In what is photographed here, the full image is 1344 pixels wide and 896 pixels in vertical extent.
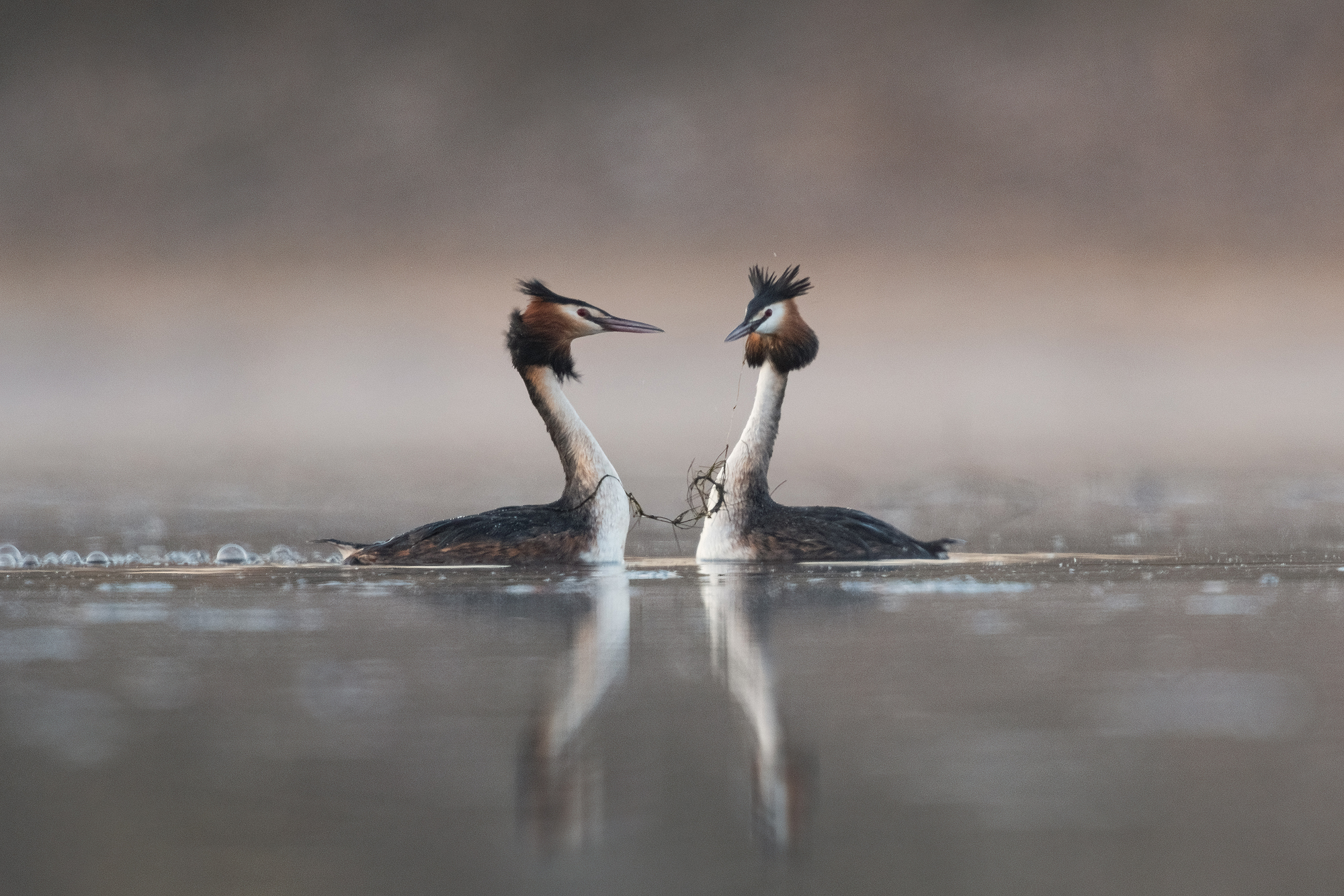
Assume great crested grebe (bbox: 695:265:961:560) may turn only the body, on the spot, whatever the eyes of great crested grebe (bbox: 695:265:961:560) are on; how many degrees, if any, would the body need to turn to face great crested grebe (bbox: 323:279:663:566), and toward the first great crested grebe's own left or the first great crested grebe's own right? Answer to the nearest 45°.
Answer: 0° — it already faces it

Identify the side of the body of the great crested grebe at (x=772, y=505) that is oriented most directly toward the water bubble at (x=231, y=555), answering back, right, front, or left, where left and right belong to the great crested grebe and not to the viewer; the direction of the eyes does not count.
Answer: front

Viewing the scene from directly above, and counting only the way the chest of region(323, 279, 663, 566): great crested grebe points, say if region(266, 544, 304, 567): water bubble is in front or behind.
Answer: behind

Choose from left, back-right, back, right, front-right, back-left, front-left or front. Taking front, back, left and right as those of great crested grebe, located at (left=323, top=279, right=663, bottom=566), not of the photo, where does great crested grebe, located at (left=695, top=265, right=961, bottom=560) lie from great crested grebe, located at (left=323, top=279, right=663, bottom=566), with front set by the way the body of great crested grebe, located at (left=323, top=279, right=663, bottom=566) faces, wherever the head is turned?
front

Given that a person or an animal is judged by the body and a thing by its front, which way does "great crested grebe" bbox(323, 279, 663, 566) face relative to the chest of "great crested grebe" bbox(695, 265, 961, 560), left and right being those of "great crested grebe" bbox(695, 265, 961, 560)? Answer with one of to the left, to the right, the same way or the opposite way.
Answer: the opposite way

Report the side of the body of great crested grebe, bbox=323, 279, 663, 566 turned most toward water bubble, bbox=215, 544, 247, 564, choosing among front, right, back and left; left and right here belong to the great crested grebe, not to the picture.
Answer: back

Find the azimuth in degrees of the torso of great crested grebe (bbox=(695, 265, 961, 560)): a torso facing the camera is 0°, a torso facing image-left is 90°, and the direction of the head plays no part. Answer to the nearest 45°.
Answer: approximately 90°

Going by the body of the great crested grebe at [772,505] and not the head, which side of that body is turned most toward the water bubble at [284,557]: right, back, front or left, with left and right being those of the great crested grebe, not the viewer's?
front

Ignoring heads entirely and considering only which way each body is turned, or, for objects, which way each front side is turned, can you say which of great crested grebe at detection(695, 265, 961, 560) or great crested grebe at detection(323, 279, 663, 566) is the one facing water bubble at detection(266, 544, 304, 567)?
great crested grebe at detection(695, 265, 961, 560)

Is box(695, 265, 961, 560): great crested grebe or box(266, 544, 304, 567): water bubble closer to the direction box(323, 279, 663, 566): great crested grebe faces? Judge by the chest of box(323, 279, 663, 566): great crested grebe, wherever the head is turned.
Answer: the great crested grebe

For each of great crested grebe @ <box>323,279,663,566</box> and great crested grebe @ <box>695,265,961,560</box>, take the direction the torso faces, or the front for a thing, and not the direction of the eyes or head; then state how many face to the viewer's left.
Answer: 1

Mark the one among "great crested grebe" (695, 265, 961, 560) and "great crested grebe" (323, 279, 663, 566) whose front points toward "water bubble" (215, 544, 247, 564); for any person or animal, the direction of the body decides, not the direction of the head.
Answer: "great crested grebe" (695, 265, 961, 560)

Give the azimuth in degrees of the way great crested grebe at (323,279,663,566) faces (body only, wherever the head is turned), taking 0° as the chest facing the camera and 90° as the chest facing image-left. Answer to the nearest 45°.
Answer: approximately 270°

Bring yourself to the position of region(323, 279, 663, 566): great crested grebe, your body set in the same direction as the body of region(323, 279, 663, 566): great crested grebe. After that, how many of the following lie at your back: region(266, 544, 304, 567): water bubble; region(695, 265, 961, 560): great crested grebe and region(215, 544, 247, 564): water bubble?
2
